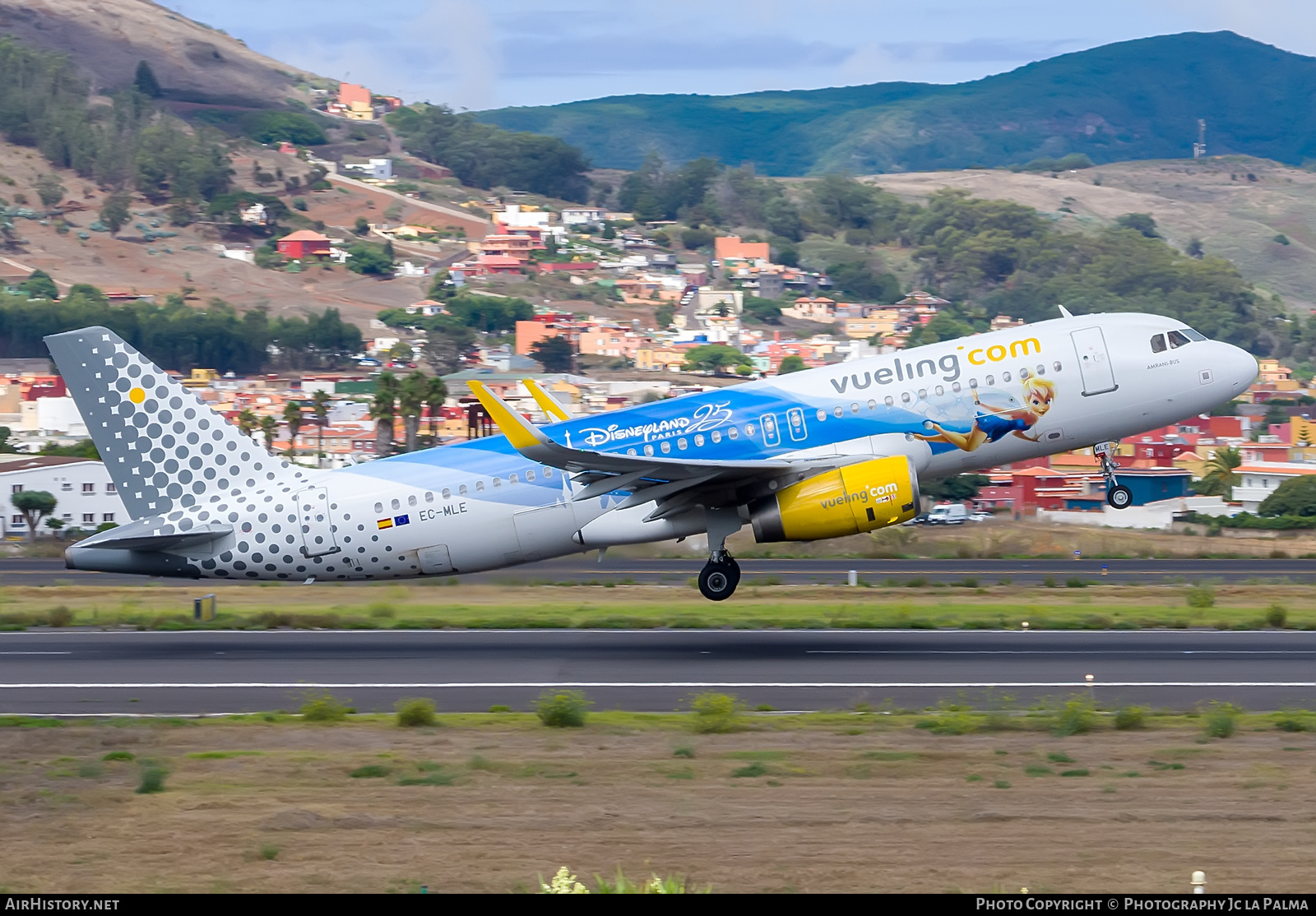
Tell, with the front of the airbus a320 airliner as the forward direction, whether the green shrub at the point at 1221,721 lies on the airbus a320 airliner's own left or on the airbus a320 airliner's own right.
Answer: on the airbus a320 airliner's own right

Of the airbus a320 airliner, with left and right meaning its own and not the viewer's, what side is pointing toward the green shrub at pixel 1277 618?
front

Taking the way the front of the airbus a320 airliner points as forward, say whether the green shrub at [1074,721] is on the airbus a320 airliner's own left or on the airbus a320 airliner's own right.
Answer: on the airbus a320 airliner's own right

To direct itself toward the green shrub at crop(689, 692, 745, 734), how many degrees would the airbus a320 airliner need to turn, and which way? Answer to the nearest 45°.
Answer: approximately 90° to its right

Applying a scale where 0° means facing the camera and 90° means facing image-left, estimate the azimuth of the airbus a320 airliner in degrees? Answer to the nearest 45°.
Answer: approximately 270°

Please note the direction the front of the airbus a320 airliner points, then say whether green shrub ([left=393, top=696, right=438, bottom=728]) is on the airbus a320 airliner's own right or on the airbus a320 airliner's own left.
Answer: on the airbus a320 airliner's own right

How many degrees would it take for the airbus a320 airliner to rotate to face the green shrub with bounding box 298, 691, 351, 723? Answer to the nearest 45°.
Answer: approximately 135° to its right

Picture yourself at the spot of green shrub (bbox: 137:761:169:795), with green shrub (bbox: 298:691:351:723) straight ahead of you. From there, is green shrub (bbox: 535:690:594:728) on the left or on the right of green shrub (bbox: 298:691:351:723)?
right

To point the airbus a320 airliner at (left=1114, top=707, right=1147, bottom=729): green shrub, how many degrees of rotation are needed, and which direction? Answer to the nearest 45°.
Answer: approximately 45° to its right
